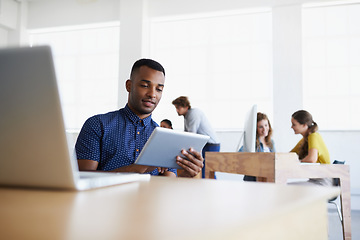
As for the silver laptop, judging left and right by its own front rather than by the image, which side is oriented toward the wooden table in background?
front

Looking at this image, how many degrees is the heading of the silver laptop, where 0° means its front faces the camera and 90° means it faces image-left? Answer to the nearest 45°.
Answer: approximately 225°

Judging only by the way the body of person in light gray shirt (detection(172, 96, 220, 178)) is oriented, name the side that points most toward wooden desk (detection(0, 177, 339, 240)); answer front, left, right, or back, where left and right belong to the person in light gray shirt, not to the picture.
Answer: left

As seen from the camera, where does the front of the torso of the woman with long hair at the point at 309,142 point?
to the viewer's left

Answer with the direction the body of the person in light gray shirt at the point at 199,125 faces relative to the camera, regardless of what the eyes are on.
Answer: to the viewer's left

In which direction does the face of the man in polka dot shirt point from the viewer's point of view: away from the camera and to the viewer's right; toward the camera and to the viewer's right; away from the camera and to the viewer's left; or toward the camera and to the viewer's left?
toward the camera and to the viewer's right

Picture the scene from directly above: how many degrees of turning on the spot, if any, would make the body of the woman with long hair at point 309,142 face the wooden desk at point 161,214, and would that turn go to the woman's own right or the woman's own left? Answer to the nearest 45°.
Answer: approximately 90° to the woman's own left

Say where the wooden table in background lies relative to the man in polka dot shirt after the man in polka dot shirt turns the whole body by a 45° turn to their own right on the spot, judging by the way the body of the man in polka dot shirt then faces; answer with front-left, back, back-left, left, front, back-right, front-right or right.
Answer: left

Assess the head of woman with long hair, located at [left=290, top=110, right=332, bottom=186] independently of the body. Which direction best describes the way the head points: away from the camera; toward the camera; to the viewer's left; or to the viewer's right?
to the viewer's left

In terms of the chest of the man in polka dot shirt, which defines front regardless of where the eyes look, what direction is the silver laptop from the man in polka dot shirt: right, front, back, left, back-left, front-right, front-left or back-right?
front-right
